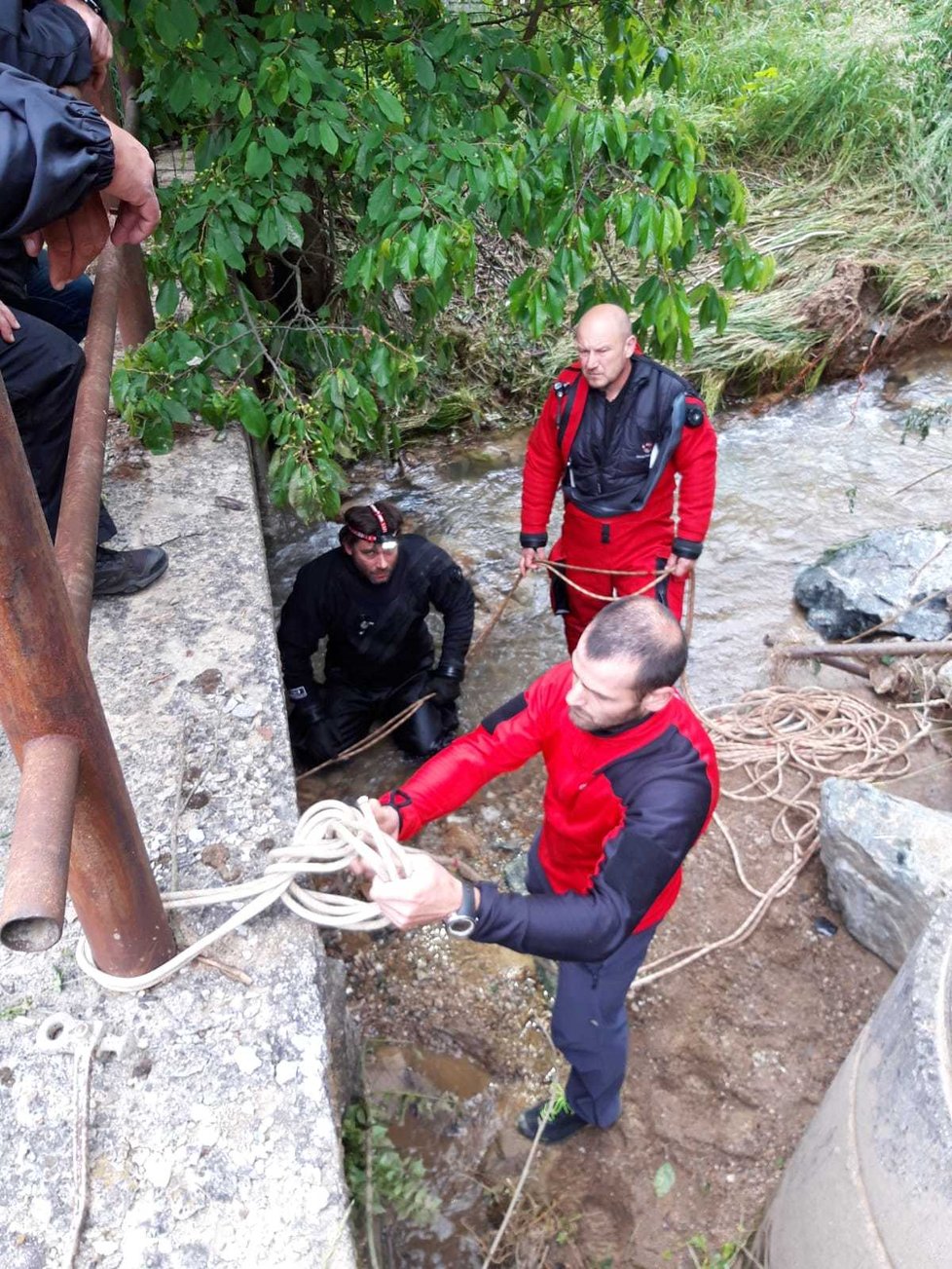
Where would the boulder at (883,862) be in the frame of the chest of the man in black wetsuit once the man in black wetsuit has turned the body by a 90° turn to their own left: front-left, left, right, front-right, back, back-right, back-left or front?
front-right

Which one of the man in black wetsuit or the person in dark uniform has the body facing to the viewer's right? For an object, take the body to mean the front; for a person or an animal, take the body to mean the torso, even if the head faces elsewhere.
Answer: the person in dark uniform

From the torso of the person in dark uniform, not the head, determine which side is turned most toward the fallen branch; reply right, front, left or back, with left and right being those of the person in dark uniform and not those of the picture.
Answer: front

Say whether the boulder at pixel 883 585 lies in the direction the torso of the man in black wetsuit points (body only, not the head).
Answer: no

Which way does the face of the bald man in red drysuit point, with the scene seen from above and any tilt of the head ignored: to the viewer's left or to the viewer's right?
to the viewer's left

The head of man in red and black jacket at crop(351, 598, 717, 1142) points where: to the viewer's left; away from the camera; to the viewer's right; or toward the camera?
to the viewer's left

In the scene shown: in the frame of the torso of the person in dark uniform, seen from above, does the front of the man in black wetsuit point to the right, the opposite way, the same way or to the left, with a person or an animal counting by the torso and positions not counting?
to the right

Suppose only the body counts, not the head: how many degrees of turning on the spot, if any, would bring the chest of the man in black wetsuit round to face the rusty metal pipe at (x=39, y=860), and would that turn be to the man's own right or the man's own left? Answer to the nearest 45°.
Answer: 0° — they already face it

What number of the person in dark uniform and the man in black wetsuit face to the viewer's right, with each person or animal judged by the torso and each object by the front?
1

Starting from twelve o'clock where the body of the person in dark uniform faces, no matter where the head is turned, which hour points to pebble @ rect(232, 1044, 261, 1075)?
The pebble is roughly at 3 o'clock from the person in dark uniform.

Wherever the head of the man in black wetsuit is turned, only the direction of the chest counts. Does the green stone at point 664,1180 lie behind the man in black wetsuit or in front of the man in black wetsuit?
in front

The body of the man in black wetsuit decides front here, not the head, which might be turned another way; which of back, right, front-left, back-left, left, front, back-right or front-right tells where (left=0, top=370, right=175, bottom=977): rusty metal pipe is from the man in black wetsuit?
front

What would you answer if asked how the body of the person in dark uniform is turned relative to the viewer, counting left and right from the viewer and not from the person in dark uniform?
facing to the right of the viewer

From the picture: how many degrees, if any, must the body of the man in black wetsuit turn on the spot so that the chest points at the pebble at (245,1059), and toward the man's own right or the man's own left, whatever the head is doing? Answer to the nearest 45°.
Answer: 0° — they already face it

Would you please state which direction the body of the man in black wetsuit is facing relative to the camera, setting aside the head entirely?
toward the camera

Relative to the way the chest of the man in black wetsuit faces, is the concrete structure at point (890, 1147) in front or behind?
in front
